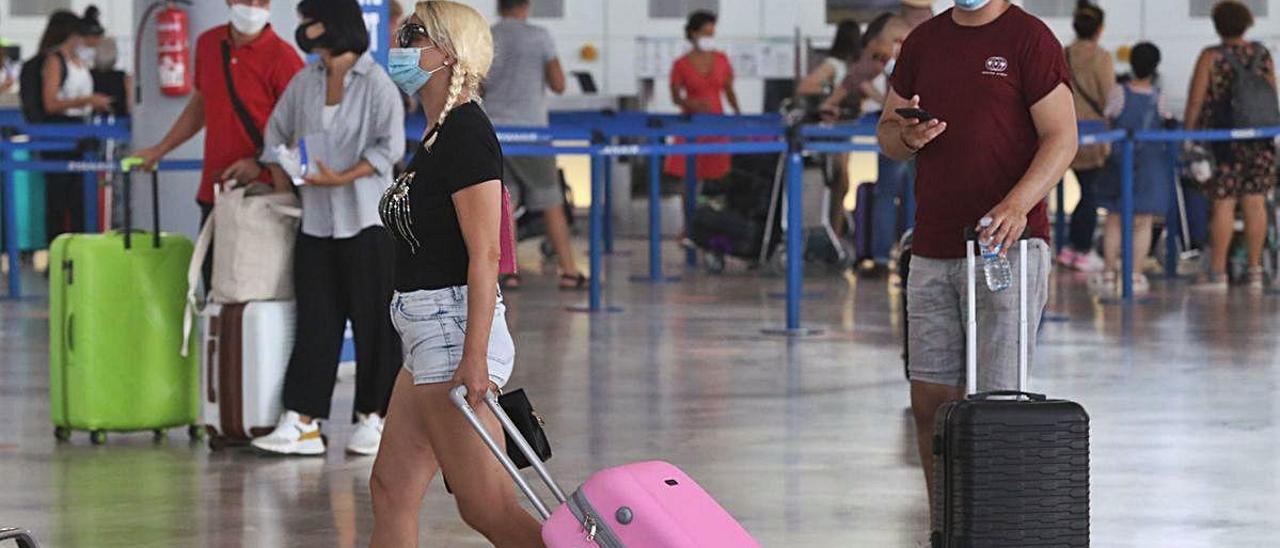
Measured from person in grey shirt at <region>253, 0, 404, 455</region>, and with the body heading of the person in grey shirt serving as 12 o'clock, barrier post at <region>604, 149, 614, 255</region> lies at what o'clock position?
The barrier post is roughly at 5 o'clock from the person in grey shirt.

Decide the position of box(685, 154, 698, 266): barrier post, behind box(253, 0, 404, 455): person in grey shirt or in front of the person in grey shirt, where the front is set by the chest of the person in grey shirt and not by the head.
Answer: behind

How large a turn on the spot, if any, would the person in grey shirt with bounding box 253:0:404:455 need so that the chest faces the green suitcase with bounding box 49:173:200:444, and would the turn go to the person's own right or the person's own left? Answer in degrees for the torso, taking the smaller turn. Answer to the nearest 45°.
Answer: approximately 90° to the person's own right

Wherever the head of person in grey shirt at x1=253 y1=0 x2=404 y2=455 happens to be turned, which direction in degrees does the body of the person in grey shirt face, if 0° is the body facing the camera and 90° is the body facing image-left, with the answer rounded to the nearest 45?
approximately 45°

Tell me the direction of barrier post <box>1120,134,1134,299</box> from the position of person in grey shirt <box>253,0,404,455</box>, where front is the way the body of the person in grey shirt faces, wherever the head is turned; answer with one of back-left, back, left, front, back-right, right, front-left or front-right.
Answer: back

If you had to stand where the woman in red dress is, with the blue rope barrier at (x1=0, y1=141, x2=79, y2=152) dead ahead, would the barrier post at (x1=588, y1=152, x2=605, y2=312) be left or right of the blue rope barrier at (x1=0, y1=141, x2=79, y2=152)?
left

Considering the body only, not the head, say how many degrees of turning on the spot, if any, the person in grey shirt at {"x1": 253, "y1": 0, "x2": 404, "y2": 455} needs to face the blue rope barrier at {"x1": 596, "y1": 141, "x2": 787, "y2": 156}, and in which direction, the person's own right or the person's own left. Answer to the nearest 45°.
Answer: approximately 180°

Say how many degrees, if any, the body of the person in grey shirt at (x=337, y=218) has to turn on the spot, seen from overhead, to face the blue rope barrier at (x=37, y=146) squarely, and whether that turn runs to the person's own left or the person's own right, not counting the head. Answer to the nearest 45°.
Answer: approximately 135° to the person's own right

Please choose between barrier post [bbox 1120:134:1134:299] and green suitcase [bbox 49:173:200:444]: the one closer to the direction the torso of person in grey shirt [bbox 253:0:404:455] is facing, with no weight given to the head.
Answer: the green suitcase

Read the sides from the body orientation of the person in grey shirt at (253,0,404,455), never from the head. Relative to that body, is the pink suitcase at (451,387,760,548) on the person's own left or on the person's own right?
on the person's own left

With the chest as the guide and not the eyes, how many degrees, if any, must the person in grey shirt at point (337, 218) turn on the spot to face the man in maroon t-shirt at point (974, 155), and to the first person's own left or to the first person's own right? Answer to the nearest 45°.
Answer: approximately 90° to the first person's own left

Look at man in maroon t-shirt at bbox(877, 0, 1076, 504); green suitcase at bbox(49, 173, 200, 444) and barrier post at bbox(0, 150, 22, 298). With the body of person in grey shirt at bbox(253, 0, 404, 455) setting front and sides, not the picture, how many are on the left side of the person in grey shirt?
1

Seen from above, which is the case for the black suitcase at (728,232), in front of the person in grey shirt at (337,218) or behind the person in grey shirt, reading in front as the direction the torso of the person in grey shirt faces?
behind

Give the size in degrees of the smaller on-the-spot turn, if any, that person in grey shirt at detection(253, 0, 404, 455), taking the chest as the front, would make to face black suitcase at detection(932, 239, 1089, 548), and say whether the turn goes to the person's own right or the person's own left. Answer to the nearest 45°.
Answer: approximately 90° to the person's own left
